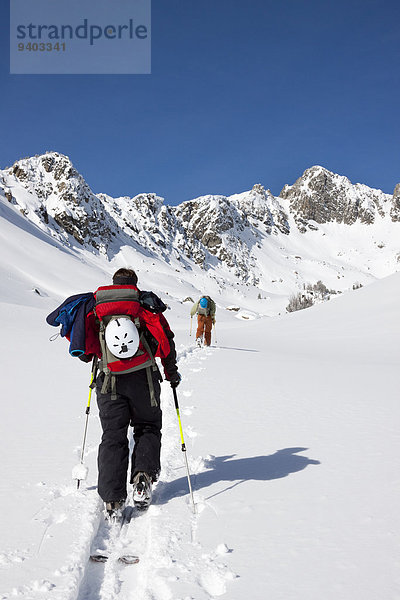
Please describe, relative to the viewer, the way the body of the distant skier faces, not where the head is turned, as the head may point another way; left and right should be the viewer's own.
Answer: facing away from the viewer
